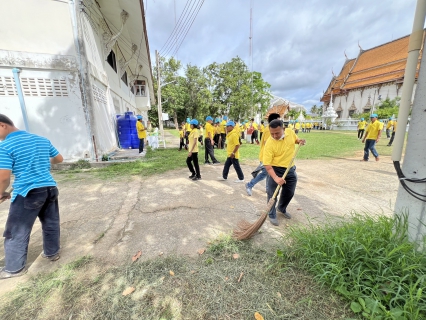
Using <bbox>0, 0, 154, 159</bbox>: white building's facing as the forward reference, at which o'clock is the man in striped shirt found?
The man in striped shirt is roughly at 3 o'clock from the white building.

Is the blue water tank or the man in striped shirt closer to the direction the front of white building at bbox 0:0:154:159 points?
the blue water tank

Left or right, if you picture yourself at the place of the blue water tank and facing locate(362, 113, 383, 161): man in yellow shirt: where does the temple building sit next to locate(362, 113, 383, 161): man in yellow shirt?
left

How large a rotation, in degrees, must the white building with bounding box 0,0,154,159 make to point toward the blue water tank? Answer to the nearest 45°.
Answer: approximately 45° to its left

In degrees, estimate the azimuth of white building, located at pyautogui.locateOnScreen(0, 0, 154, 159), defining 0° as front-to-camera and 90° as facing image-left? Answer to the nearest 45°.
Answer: approximately 270°
